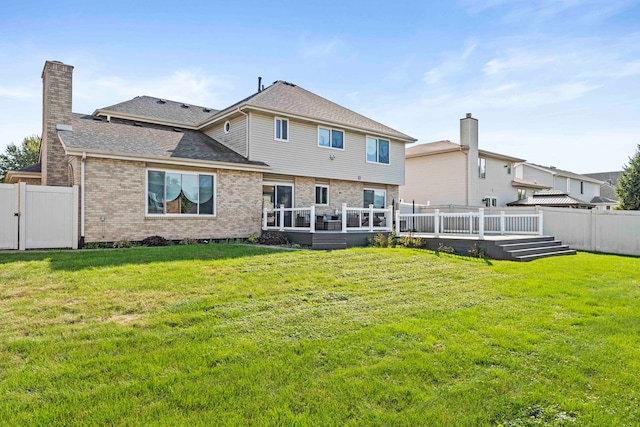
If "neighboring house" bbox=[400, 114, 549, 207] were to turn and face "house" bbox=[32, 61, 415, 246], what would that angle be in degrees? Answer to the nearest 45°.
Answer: approximately 90° to its left

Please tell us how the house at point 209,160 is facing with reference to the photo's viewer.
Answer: facing away from the viewer and to the left of the viewer

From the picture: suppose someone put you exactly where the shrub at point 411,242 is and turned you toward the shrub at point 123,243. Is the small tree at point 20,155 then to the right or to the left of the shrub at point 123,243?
right

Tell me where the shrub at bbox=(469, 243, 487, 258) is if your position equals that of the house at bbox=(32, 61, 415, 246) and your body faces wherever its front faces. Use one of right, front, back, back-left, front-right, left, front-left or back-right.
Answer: back

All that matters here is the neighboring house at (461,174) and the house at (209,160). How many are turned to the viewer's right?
0

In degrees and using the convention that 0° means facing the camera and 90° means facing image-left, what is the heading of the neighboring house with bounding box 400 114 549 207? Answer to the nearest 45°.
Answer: approximately 135°

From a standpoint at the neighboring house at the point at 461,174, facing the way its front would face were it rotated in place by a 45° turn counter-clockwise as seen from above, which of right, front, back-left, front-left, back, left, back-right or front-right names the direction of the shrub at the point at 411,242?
left

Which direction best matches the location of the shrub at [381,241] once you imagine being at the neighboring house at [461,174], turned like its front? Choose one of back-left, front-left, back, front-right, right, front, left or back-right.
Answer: back-left

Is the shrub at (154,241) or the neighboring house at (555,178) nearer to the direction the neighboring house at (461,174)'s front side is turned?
the neighboring house

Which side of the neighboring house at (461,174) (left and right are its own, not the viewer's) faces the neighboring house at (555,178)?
right

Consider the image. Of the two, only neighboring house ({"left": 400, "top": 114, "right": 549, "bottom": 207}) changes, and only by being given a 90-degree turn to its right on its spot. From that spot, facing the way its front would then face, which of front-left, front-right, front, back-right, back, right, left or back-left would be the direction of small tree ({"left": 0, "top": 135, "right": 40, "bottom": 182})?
back-left
